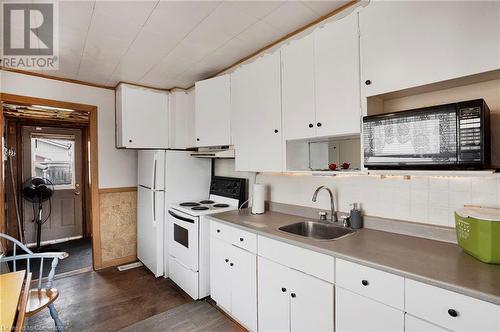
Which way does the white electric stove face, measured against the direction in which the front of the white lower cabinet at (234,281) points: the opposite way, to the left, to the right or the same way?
the same way

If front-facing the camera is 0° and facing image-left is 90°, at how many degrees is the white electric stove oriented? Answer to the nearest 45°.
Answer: approximately 45°

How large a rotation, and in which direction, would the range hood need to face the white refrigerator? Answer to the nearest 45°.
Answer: approximately 90° to its right

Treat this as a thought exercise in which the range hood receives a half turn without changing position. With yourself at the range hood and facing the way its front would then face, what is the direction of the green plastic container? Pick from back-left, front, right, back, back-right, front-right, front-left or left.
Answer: right

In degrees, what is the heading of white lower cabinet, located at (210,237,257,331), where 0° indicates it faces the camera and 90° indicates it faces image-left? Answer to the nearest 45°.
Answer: approximately 45°

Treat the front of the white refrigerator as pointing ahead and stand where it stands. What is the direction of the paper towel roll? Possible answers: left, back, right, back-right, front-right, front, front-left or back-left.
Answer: left

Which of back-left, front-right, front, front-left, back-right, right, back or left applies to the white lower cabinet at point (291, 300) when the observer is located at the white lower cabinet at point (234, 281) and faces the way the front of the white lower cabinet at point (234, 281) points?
left

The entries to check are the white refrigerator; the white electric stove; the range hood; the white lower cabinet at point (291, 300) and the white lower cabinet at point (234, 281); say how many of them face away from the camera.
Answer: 0

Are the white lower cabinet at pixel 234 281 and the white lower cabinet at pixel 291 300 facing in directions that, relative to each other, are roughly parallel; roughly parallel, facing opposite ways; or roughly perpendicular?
roughly parallel

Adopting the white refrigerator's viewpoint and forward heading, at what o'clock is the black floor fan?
The black floor fan is roughly at 3 o'clock from the white refrigerator.

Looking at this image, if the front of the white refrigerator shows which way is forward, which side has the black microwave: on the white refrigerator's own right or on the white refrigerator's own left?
on the white refrigerator's own left

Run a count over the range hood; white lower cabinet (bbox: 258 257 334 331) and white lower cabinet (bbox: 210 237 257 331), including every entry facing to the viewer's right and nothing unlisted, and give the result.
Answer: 0

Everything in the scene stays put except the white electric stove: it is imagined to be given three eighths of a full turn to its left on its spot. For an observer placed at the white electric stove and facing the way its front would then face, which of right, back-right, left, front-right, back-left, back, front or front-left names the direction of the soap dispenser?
front-right

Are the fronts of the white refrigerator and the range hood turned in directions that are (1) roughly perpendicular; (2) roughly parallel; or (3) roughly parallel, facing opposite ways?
roughly parallel

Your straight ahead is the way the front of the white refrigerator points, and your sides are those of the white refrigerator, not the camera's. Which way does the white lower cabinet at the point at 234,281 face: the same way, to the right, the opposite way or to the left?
the same way

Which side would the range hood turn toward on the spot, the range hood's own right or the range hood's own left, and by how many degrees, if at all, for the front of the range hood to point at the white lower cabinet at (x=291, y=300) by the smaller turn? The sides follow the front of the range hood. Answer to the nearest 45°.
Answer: approximately 45° to the range hood's own left

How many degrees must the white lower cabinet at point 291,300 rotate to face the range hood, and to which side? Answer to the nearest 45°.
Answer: approximately 90° to its right

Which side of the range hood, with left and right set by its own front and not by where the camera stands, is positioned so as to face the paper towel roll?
left
